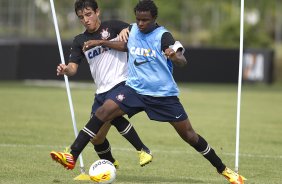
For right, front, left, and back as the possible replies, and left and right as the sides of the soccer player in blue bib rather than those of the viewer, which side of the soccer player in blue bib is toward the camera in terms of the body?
front

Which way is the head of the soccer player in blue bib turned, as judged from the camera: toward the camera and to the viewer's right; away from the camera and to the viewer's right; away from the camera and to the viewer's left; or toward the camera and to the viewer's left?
toward the camera and to the viewer's left

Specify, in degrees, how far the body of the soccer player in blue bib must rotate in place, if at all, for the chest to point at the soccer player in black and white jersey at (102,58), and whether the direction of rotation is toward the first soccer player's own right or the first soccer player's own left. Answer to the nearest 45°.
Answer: approximately 135° to the first soccer player's own right
